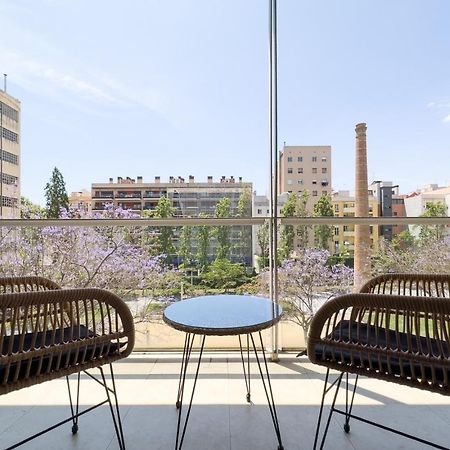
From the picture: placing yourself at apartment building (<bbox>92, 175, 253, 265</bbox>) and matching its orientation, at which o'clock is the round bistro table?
The round bistro table is roughly at 12 o'clock from the apartment building.

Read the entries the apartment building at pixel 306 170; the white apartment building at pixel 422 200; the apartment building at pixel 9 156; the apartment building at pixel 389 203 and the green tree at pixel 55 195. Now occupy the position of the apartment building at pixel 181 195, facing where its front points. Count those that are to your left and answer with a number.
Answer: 3

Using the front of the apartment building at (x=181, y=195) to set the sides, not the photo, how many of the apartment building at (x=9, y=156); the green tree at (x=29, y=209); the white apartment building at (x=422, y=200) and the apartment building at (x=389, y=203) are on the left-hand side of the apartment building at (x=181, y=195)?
2

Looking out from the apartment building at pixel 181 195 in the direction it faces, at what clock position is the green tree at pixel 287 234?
The green tree is roughly at 10 o'clock from the apartment building.

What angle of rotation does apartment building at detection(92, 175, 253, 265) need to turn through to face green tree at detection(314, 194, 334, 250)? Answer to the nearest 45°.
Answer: approximately 45° to its left

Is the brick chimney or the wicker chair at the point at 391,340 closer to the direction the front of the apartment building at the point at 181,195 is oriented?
the wicker chair

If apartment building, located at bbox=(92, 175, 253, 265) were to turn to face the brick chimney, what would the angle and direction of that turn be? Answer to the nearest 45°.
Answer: approximately 90° to its left

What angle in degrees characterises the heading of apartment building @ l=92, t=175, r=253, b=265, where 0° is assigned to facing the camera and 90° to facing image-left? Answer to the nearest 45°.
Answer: approximately 0°

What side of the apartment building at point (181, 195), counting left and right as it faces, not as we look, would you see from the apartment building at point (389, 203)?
left

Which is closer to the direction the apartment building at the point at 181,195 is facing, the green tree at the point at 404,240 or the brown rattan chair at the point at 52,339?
the brown rattan chair
